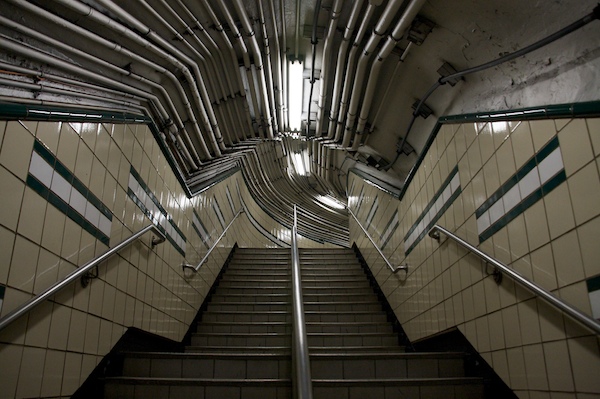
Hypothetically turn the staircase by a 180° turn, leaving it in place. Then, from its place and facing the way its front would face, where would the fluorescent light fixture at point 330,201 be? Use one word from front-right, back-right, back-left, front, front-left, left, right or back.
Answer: front

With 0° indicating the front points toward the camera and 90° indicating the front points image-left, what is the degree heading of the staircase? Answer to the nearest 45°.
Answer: approximately 0°
